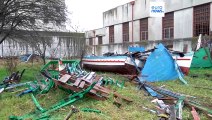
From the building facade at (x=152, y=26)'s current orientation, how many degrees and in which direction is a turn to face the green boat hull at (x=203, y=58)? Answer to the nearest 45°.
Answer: approximately 45° to its left

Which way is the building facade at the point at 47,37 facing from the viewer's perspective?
toward the camera

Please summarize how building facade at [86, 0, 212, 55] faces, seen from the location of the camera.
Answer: facing the viewer and to the left of the viewer

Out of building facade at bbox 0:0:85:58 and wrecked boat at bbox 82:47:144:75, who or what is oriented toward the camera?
the building facade

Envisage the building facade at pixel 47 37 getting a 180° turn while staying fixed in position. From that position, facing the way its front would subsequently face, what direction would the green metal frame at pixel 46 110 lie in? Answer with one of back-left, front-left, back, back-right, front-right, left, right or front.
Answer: back

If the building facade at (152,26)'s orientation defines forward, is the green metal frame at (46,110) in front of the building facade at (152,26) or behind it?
in front

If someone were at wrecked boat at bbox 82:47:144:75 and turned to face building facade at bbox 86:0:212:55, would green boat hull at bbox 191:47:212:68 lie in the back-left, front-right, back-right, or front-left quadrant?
front-right

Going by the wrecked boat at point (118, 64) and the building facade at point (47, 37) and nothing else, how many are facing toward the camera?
1

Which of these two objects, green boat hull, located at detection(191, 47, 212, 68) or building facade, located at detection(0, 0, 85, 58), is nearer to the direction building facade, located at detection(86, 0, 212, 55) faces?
the building facade

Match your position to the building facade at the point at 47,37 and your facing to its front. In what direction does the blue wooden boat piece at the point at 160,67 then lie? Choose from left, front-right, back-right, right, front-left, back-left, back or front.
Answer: front-left

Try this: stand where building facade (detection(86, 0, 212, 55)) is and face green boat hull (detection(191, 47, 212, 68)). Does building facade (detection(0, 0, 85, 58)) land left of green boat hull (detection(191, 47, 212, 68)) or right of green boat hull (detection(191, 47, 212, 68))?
right

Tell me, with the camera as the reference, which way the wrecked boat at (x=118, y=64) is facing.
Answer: facing away from the viewer and to the left of the viewer
